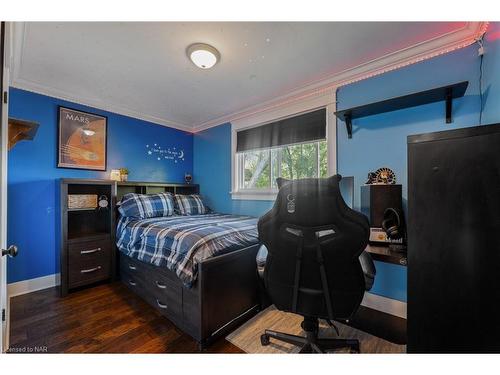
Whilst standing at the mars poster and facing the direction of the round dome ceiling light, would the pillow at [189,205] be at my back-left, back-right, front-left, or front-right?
front-left

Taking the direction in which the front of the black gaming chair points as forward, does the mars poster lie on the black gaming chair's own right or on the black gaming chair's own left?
on the black gaming chair's own left

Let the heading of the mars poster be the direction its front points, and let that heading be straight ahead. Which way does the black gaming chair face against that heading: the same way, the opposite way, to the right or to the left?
to the left

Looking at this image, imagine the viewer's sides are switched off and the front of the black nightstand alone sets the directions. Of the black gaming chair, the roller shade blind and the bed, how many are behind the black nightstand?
0

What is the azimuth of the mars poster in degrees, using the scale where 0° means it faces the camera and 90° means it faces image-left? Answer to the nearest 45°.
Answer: approximately 315°

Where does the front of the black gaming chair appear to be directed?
away from the camera

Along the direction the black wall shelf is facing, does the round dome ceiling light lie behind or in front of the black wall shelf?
in front

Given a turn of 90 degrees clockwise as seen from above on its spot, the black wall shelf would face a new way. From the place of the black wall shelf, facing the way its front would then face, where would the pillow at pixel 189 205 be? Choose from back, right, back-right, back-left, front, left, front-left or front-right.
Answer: front-left

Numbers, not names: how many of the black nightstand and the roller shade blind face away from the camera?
0

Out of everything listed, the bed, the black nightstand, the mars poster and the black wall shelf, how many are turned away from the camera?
0

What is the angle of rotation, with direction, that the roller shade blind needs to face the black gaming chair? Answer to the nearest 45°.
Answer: approximately 45° to its left

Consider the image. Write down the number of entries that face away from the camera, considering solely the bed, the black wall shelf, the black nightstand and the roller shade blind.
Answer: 0

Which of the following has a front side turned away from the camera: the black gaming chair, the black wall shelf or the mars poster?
the black gaming chair

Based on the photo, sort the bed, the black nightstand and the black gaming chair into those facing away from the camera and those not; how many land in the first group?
1

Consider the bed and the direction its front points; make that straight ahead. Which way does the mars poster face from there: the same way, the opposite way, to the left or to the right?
the same way

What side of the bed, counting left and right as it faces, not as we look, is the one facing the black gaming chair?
front

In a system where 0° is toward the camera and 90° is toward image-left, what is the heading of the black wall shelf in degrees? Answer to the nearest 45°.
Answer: approximately 45°
